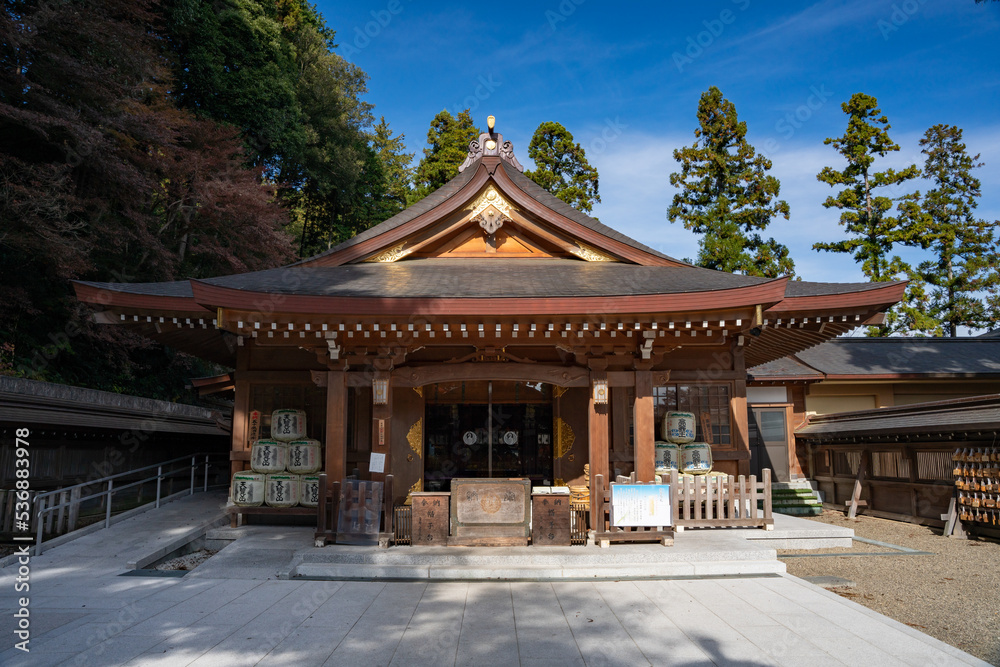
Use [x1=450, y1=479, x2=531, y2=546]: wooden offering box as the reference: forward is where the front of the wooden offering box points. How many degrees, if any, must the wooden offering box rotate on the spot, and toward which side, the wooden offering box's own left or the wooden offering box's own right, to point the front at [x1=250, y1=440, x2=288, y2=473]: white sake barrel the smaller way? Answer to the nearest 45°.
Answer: approximately 135° to the wooden offering box's own right

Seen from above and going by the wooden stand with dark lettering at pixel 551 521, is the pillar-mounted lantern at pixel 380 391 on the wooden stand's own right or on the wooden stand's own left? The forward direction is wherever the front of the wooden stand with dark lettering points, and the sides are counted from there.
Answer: on the wooden stand's own right

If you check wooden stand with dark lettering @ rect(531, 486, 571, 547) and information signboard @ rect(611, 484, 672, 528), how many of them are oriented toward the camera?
2

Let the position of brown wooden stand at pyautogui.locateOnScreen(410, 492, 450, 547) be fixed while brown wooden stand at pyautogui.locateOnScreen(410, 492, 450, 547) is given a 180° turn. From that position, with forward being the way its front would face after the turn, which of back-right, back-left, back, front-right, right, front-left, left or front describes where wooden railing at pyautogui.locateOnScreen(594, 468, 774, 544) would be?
right

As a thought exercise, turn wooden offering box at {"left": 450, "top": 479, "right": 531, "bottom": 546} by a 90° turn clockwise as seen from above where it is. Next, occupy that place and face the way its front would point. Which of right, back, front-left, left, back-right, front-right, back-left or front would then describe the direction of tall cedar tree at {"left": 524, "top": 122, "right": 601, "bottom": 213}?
right

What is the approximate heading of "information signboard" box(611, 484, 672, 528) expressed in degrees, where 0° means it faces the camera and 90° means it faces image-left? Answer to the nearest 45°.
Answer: approximately 0°

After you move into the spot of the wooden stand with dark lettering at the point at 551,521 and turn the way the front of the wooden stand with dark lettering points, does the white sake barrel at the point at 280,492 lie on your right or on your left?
on your right

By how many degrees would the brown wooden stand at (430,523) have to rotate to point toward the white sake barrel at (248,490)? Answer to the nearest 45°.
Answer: approximately 135° to its right

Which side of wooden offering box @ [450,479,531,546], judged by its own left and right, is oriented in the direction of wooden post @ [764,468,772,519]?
left
